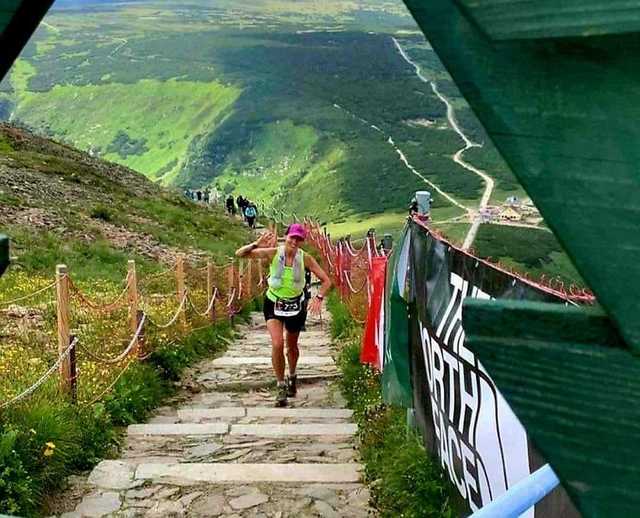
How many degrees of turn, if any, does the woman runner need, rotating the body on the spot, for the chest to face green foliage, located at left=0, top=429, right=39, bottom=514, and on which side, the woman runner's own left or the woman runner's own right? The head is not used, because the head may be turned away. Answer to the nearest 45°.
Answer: approximately 45° to the woman runner's own right

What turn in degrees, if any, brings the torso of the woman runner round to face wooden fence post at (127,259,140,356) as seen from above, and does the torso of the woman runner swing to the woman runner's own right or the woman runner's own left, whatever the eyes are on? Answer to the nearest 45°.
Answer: approximately 135° to the woman runner's own right

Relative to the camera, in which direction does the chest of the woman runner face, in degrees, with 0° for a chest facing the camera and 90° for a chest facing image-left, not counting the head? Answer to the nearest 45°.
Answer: approximately 0°

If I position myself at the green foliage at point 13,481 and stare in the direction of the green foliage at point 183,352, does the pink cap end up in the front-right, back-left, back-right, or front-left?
front-right

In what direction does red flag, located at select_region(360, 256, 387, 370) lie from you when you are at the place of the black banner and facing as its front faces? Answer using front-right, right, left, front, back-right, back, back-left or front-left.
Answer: back-right

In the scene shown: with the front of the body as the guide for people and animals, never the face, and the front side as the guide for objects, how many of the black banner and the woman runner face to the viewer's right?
0

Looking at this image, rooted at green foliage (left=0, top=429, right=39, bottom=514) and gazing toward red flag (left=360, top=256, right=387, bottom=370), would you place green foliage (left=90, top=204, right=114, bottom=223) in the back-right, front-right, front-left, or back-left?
front-left

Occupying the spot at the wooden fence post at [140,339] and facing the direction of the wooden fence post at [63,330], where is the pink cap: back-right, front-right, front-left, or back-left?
front-left

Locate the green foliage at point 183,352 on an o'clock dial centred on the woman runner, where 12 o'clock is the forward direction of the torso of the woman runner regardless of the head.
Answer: The green foliage is roughly at 5 o'clock from the woman runner.

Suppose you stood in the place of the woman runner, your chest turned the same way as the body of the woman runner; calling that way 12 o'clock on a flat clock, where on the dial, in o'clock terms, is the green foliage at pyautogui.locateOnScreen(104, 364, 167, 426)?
The green foliage is roughly at 3 o'clock from the woman runner.

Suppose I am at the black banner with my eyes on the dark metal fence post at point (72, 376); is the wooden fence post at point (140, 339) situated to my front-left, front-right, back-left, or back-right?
front-right

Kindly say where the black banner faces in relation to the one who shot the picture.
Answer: facing the viewer and to the left of the viewer
